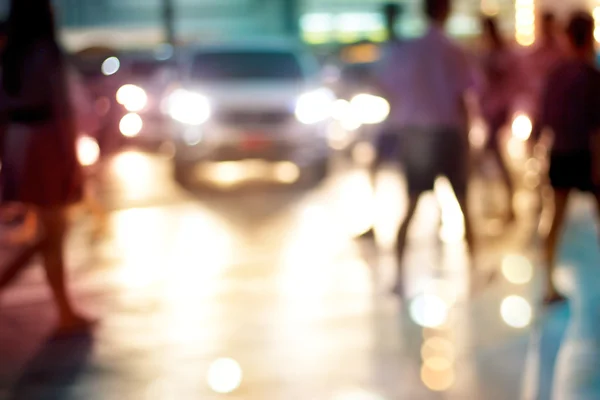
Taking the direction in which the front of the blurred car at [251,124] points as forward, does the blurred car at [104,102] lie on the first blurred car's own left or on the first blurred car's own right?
on the first blurred car's own right

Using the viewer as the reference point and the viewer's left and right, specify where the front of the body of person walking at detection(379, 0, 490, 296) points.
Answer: facing away from the viewer

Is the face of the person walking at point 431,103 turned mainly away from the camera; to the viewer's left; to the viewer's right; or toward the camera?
away from the camera

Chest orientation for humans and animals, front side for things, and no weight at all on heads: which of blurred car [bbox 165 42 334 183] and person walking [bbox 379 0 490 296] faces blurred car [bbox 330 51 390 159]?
the person walking

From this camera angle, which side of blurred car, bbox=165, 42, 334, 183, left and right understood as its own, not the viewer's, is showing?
front
